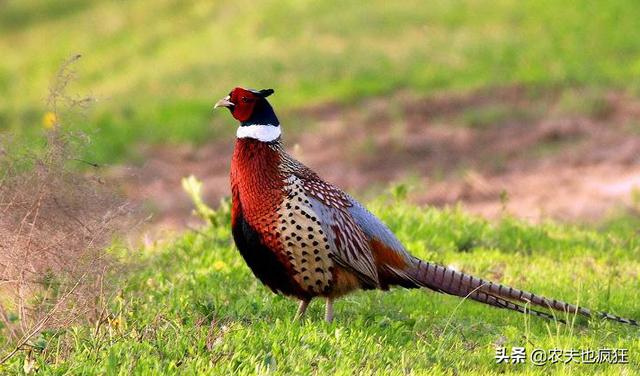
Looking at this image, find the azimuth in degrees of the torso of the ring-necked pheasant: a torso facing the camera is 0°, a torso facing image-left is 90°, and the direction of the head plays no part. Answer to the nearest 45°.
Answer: approximately 90°

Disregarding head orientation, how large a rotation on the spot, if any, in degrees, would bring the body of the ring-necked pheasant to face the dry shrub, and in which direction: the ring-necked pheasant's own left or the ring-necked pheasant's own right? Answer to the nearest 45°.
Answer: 0° — it already faces it
